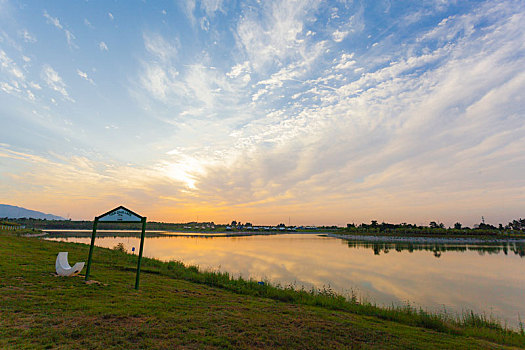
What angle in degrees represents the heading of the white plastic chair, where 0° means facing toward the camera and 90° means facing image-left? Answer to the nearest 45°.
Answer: approximately 270°
